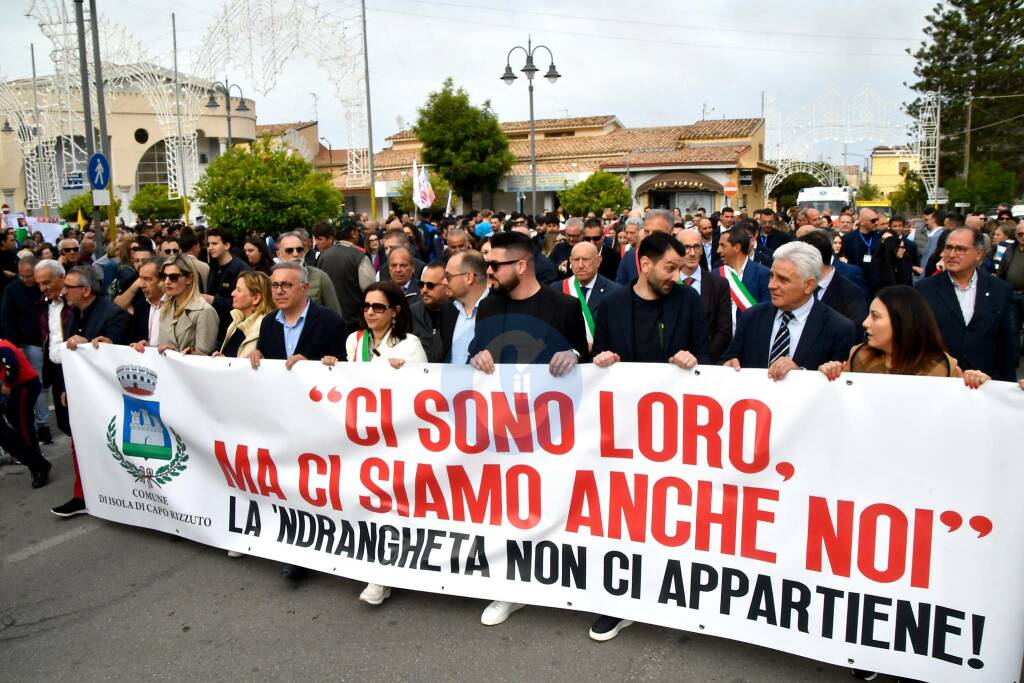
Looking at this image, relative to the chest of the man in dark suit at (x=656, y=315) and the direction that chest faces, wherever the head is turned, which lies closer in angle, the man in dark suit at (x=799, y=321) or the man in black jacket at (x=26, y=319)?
the man in dark suit

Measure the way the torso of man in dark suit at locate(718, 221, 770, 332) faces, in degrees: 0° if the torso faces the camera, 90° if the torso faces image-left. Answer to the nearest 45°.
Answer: approximately 45°

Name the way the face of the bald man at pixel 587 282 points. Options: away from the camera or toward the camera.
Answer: toward the camera

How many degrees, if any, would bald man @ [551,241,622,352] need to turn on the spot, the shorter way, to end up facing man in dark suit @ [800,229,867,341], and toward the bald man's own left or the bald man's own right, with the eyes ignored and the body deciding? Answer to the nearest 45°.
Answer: approximately 90° to the bald man's own left

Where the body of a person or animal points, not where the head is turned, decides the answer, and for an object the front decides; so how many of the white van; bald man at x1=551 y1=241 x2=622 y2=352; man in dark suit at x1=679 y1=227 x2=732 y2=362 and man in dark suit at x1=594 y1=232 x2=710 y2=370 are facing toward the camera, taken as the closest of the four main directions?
4

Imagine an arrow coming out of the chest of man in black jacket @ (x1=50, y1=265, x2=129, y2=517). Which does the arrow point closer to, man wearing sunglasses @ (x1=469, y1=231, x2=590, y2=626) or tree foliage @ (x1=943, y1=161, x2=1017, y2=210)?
the man wearing sunglasses

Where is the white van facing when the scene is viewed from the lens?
facing the viewer

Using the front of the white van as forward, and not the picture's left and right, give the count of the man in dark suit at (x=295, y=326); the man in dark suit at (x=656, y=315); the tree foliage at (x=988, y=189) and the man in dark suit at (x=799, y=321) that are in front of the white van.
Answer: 3

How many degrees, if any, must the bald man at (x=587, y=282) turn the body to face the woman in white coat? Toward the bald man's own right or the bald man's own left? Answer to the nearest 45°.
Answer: approximately 45° to the bald man's own right

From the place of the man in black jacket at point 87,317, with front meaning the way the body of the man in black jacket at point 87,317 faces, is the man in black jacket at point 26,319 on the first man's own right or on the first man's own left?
on the first man's own right

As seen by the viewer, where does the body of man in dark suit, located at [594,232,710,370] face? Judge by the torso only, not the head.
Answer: toward the camera

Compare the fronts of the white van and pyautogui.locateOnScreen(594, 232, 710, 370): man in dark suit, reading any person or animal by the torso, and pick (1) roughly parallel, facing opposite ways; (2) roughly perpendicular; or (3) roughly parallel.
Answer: roughly parallel

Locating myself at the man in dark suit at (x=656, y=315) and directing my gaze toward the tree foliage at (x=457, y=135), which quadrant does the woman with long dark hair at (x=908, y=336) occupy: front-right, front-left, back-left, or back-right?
back-right

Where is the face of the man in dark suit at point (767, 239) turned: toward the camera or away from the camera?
toward the camera

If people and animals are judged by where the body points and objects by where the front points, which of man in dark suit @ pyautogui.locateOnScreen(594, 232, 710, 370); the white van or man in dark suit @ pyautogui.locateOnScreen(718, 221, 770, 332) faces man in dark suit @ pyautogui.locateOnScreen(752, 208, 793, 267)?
the white van

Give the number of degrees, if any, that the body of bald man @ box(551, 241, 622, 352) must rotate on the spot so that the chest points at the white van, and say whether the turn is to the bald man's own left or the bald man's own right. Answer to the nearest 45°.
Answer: approximately 180°

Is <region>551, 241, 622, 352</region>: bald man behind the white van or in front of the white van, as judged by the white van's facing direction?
in front

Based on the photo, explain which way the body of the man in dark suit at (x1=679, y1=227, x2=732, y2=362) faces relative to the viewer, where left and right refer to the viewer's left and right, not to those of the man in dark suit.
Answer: facing the viewer

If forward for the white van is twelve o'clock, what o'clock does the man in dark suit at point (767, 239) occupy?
The man in dark suit is roughly at 12 o'clock from the white van.
